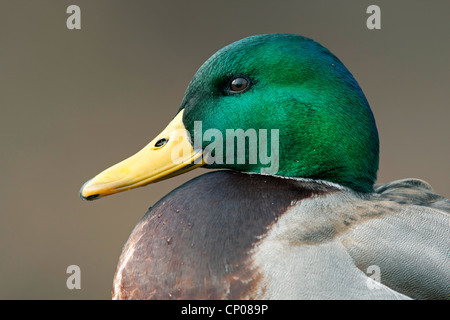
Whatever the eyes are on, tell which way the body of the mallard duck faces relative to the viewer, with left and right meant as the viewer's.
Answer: facing to the left of the viewer
